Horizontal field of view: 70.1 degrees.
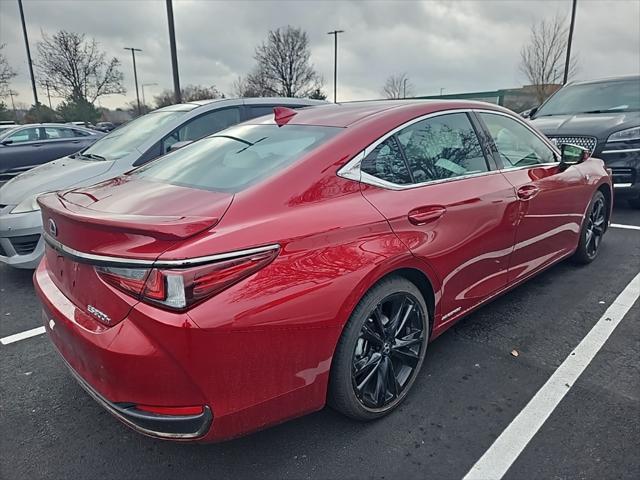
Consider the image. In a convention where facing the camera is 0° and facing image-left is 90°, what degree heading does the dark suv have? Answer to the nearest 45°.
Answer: approximately 45°

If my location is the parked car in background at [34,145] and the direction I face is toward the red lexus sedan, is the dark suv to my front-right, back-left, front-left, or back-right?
front-left

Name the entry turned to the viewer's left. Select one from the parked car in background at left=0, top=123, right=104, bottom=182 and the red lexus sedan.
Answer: the parked car in background

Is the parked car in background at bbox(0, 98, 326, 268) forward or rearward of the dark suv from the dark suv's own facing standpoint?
forward

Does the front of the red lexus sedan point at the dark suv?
yes

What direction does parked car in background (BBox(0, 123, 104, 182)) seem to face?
to the viewer's left

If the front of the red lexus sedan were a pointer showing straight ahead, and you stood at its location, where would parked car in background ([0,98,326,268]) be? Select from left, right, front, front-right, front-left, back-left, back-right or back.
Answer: left

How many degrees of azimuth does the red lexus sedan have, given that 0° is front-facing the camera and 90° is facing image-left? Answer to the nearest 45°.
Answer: approximately 225°

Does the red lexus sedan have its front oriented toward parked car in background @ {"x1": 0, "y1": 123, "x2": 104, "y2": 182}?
no

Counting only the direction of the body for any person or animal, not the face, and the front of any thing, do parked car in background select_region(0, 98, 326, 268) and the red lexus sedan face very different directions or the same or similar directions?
very different directions

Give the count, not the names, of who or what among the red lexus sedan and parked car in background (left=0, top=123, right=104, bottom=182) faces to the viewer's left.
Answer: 1

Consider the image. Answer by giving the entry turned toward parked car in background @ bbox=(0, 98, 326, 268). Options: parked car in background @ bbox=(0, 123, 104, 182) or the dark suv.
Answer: the dark suv

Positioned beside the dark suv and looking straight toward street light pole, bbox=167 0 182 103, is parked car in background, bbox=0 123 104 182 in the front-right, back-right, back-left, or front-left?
front-left

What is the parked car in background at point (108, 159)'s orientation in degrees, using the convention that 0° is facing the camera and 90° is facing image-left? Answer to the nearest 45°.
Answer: approximately 45°

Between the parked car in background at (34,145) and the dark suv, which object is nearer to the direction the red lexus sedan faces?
the dark suv
